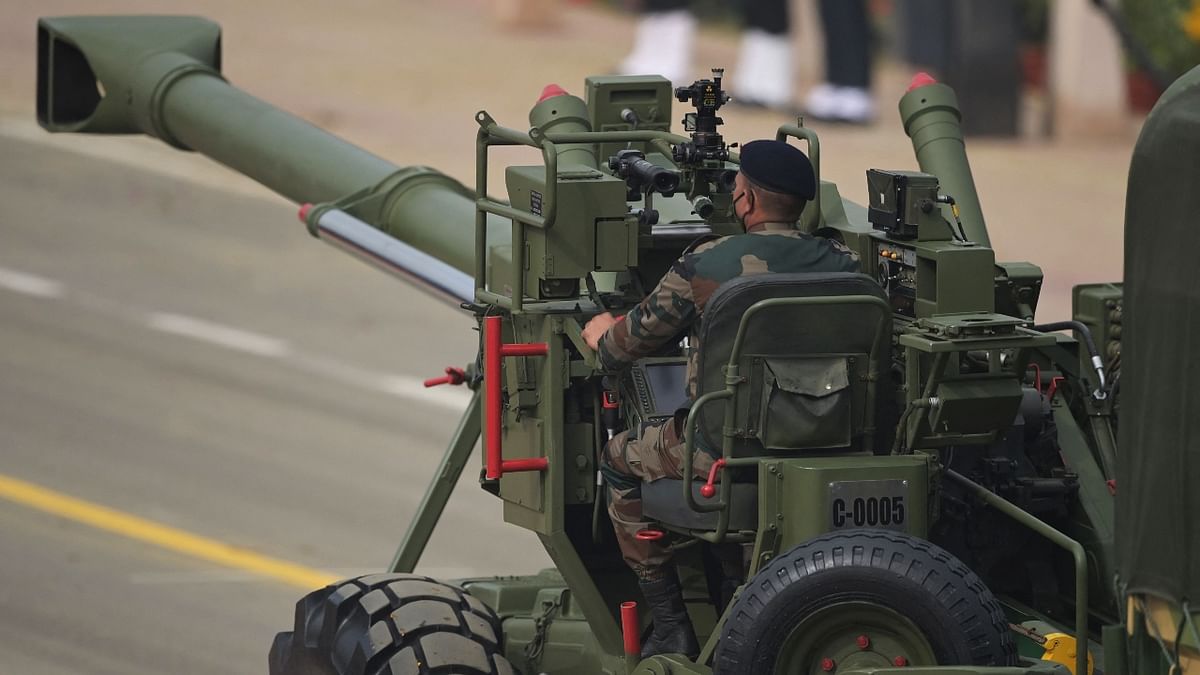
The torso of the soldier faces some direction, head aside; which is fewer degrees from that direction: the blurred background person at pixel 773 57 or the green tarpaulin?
the blurred background person

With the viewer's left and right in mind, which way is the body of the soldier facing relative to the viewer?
facing away from the viewer and to the left of the viewer

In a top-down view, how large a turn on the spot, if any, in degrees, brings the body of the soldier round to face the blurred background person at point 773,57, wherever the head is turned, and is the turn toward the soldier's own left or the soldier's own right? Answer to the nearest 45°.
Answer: approximately 45° to the soldier's own right

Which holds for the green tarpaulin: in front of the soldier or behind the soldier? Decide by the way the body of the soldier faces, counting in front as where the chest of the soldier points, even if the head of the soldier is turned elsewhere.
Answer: behind

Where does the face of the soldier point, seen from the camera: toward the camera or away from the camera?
away from the camera
